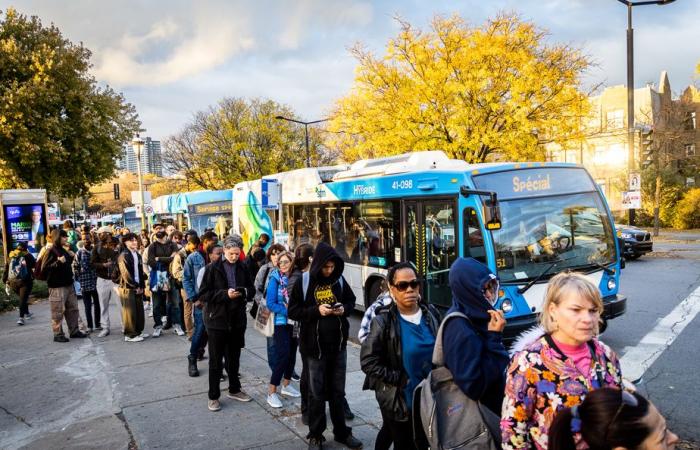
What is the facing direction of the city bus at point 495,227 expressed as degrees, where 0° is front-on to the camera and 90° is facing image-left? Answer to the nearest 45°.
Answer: approximately 315°

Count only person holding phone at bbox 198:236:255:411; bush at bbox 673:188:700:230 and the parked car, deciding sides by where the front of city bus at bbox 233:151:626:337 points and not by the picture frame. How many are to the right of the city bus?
1

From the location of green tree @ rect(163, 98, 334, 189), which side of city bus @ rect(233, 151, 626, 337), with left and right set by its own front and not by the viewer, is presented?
back

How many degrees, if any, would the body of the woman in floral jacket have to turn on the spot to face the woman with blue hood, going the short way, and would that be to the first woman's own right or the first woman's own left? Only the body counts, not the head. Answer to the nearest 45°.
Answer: approximately 180°

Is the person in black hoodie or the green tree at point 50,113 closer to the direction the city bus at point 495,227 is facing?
the person in black hoodie

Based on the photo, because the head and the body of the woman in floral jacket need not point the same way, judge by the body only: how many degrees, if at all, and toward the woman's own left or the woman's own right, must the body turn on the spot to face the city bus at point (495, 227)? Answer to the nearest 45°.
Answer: approximately 135° to the woman's own left

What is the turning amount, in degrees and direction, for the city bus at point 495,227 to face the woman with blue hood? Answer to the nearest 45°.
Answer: approximately 45° to its right

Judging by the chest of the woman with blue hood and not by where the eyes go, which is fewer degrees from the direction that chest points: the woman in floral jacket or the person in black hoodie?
the woman in floral jacket

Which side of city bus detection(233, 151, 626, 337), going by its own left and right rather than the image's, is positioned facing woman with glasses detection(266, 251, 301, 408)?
right

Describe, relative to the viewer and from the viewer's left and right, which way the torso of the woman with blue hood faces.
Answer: facing to the right of the viewer
